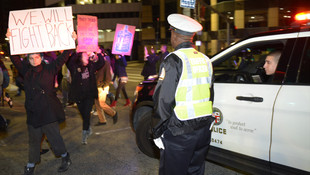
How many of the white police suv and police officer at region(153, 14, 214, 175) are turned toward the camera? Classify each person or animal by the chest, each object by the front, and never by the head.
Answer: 0

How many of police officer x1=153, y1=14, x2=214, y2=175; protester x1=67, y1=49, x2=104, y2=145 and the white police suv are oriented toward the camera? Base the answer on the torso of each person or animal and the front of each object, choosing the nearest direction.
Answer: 1

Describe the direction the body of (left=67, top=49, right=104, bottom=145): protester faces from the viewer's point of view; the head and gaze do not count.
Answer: toward the camera

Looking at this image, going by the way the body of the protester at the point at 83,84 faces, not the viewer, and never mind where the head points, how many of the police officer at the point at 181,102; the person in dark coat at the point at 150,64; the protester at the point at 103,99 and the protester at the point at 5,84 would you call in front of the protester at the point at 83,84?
1

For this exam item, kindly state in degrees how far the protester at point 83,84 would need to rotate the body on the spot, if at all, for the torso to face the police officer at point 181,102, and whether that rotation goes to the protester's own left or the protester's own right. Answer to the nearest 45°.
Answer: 0° — they already face them

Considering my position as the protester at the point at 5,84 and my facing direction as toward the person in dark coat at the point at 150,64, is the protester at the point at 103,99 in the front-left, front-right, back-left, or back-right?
front-right

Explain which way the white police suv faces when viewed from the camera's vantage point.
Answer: facing away from the viewer and to the left of the viewer

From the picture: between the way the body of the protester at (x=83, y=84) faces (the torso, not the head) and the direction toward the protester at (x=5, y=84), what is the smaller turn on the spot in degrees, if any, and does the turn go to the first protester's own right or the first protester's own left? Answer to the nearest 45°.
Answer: approximately 135° to the first protester's own right

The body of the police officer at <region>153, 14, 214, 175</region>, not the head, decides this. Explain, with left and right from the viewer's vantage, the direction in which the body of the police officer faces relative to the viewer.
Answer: facing away from the viewer and to the left of the viewer

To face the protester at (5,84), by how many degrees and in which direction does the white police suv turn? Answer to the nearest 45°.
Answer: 0° — it already faces them

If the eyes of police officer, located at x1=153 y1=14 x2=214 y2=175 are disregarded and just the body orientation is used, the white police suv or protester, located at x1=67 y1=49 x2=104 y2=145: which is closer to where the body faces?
the protester

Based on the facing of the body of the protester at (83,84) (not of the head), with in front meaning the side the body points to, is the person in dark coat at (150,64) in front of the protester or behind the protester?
behind

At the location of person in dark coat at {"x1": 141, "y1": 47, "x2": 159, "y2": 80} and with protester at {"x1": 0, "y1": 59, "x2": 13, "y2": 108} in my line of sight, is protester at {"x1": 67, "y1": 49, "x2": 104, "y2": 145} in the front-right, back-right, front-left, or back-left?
front-left

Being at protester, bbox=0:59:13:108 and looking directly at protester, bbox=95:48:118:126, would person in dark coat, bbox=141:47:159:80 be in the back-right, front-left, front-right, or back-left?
front-left

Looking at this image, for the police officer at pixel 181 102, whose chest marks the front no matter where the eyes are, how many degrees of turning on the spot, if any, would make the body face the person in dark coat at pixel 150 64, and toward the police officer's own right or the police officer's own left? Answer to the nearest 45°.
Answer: approximately 45° to the police officer's own right
